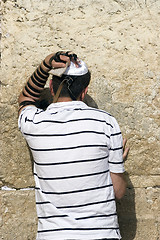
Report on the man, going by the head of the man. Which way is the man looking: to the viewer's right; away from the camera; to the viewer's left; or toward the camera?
away from the camera

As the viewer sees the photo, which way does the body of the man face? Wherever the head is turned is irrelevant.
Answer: away from the camera
